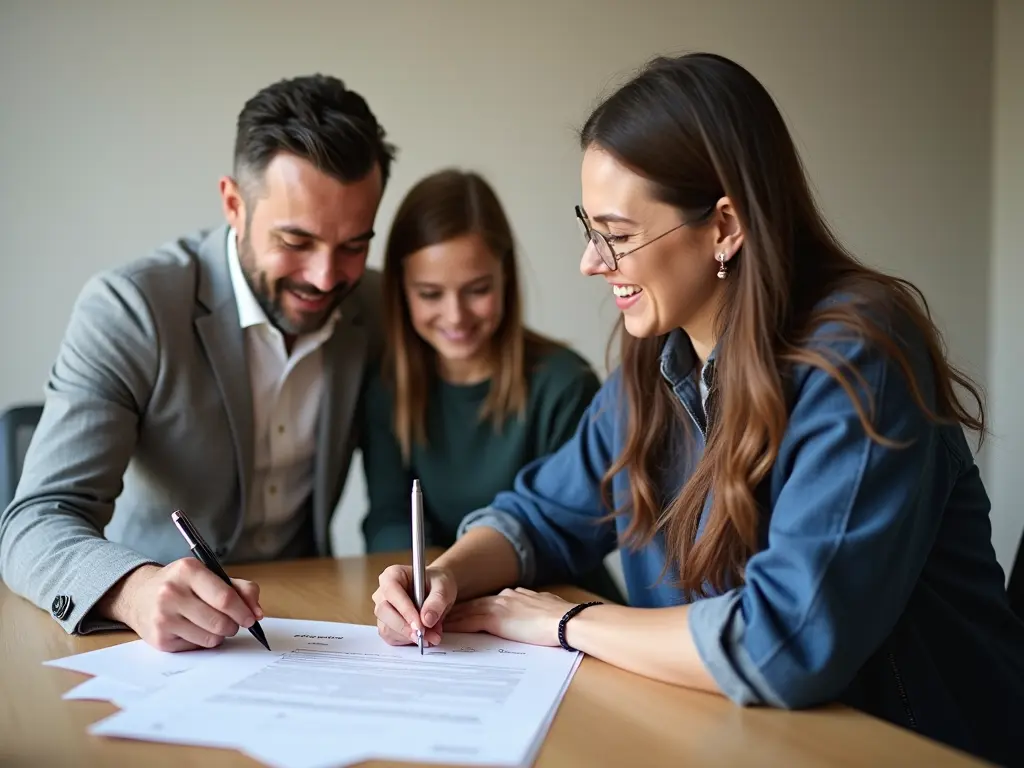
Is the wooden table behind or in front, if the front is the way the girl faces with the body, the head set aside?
in front

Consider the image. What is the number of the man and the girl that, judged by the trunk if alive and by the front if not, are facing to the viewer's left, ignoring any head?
0

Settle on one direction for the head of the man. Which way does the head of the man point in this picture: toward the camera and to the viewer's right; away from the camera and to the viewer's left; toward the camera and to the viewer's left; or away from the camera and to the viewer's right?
toward the camera and to the viewer's right

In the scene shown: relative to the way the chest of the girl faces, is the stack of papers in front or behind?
in front

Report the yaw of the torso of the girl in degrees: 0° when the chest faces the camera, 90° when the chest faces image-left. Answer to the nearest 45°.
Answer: approximately 0°

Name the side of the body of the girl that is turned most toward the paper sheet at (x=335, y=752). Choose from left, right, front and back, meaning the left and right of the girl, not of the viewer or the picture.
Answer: front

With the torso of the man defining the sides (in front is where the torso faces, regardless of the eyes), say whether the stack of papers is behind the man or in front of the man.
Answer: in front

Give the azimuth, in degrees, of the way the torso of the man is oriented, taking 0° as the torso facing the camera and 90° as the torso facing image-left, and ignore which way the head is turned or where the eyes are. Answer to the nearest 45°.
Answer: approximately 315°

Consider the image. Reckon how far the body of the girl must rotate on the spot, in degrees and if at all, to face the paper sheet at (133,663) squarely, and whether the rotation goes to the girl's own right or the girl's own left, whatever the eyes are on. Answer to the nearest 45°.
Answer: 0° — they already face it

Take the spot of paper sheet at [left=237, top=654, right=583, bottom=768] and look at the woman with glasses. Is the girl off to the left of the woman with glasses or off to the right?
left
